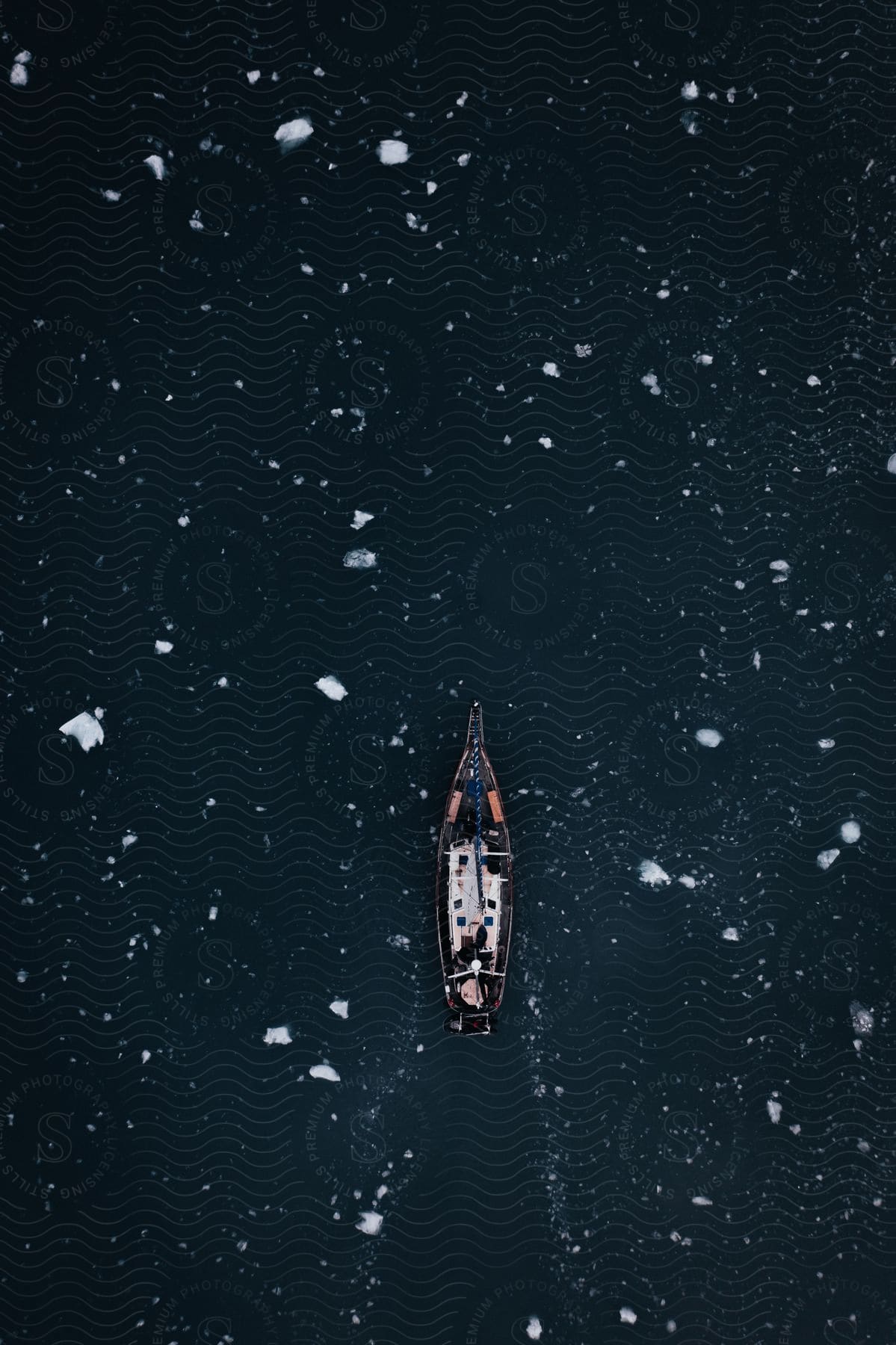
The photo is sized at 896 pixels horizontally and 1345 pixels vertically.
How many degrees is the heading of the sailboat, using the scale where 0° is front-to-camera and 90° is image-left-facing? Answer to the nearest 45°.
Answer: approximately 180°
